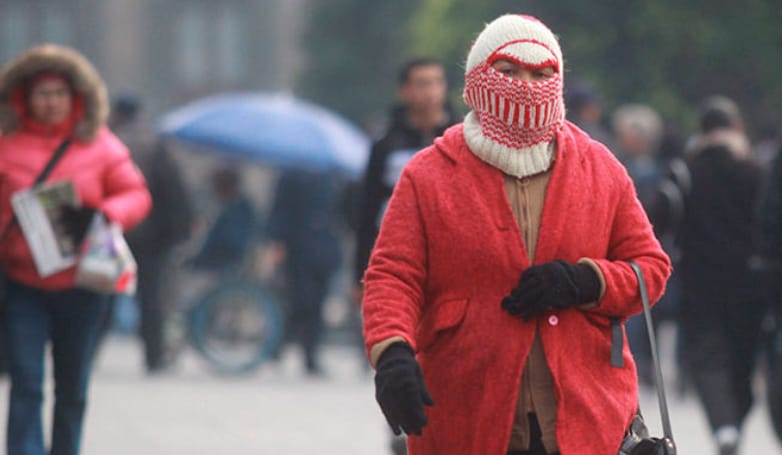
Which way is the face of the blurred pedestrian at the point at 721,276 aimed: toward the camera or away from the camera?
away from the camera

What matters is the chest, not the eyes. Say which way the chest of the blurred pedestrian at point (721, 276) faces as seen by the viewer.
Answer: away from the camera

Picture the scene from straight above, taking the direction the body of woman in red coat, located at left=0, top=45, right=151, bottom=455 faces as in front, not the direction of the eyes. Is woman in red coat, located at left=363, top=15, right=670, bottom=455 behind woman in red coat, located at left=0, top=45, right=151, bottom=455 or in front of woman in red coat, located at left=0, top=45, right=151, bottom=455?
in front

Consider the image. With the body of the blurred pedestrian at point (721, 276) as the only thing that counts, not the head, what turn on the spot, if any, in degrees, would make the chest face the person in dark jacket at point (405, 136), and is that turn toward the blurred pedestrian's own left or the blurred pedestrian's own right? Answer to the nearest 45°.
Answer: approximately 135° to the blurred pedestrian's own left

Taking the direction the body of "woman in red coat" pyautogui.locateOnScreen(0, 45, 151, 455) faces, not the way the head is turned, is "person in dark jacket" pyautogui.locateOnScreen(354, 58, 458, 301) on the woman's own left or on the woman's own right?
on the woman's own left
